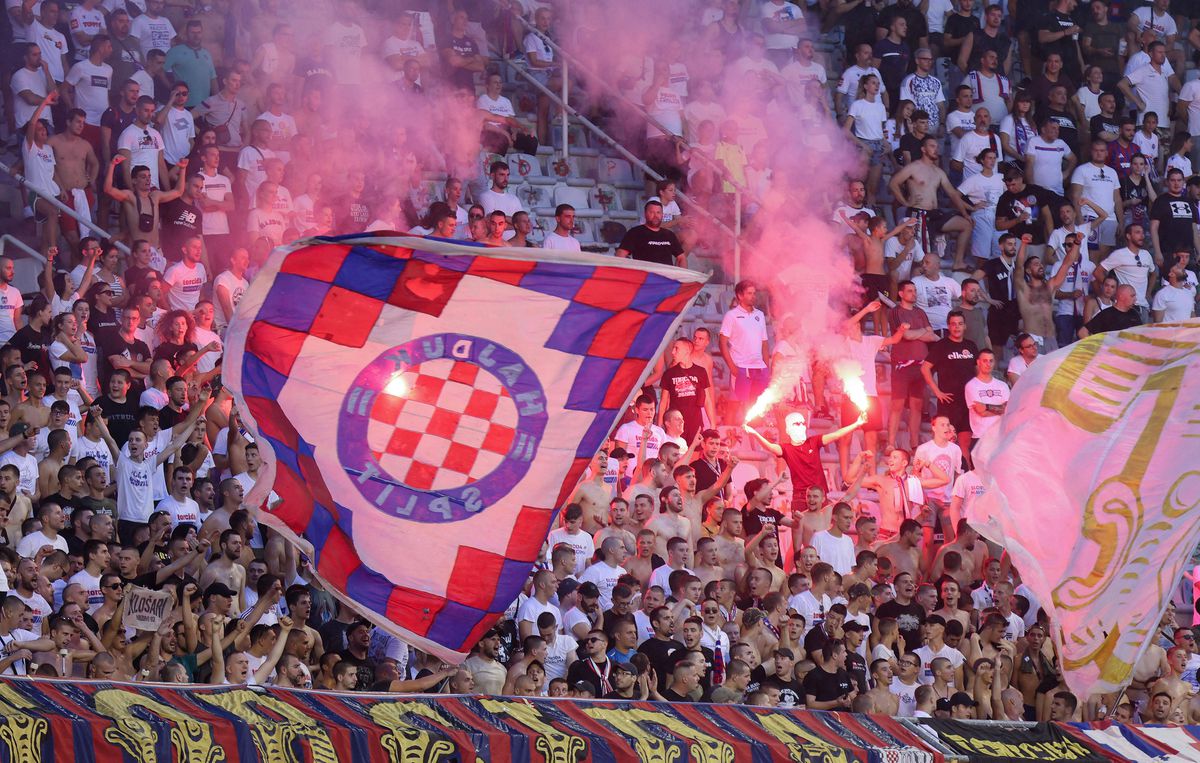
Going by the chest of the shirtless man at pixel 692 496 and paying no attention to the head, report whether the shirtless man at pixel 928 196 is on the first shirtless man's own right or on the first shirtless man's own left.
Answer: on the first shirtless man's own left

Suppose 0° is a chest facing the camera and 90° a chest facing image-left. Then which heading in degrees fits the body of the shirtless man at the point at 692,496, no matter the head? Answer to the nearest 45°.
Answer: approximately 315°

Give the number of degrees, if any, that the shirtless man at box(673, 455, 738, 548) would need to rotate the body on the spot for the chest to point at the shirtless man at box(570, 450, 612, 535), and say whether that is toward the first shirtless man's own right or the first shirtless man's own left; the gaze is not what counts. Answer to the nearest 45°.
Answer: approximately 90° to the first shirtless man's own right

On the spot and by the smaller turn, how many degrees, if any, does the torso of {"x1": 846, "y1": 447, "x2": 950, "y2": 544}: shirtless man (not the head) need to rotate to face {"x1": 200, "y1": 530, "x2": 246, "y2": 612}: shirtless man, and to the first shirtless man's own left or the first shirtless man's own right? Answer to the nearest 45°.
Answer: approximately 45° to the first shirtless man's own right

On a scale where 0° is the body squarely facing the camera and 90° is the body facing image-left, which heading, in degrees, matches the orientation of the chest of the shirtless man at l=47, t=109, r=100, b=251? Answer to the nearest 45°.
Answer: approximately 315°

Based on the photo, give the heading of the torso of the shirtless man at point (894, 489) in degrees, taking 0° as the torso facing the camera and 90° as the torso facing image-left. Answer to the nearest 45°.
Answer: approximately 0°
